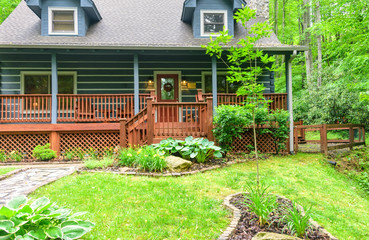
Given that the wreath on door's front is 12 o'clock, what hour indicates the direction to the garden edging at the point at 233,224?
The garden edging is roughly at 12 o'clock from the wreath on door.

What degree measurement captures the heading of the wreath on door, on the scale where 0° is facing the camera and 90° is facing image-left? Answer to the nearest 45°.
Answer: approximately 0°

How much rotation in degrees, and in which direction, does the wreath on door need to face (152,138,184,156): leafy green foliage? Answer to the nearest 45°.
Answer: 0° — it already faces it

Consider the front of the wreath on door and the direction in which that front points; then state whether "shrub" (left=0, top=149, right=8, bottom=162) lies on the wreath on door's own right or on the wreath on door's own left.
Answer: on the wreath on door's own right

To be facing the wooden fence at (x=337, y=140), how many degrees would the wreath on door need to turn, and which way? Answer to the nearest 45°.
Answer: approximately 90° to its left

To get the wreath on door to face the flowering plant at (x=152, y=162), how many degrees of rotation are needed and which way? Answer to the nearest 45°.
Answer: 0° — it already faces it

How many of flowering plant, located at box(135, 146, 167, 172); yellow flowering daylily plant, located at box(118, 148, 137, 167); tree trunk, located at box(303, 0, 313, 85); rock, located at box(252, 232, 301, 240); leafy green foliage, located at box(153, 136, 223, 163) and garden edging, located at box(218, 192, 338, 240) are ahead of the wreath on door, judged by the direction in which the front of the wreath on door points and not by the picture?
5
